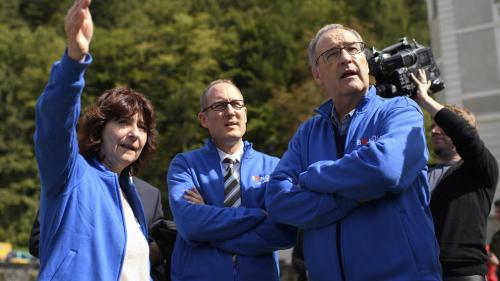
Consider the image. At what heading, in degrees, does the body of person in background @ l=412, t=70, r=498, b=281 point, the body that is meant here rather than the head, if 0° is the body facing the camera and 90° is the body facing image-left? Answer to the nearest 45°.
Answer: approximately 45°

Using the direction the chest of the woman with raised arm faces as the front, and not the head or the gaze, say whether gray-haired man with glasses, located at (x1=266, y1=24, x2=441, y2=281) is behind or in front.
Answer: in front

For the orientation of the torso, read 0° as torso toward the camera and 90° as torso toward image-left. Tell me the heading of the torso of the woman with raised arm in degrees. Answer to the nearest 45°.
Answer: approximately 315°

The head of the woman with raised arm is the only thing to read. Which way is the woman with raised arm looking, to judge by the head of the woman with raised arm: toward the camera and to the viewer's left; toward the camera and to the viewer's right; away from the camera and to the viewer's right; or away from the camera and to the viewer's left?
toward the camera and to the viewer's right

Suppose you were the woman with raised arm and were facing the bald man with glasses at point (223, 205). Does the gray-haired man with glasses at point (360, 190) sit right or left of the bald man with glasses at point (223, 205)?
right

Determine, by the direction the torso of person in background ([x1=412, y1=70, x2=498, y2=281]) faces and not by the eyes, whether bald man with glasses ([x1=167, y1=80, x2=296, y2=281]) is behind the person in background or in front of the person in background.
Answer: in front
